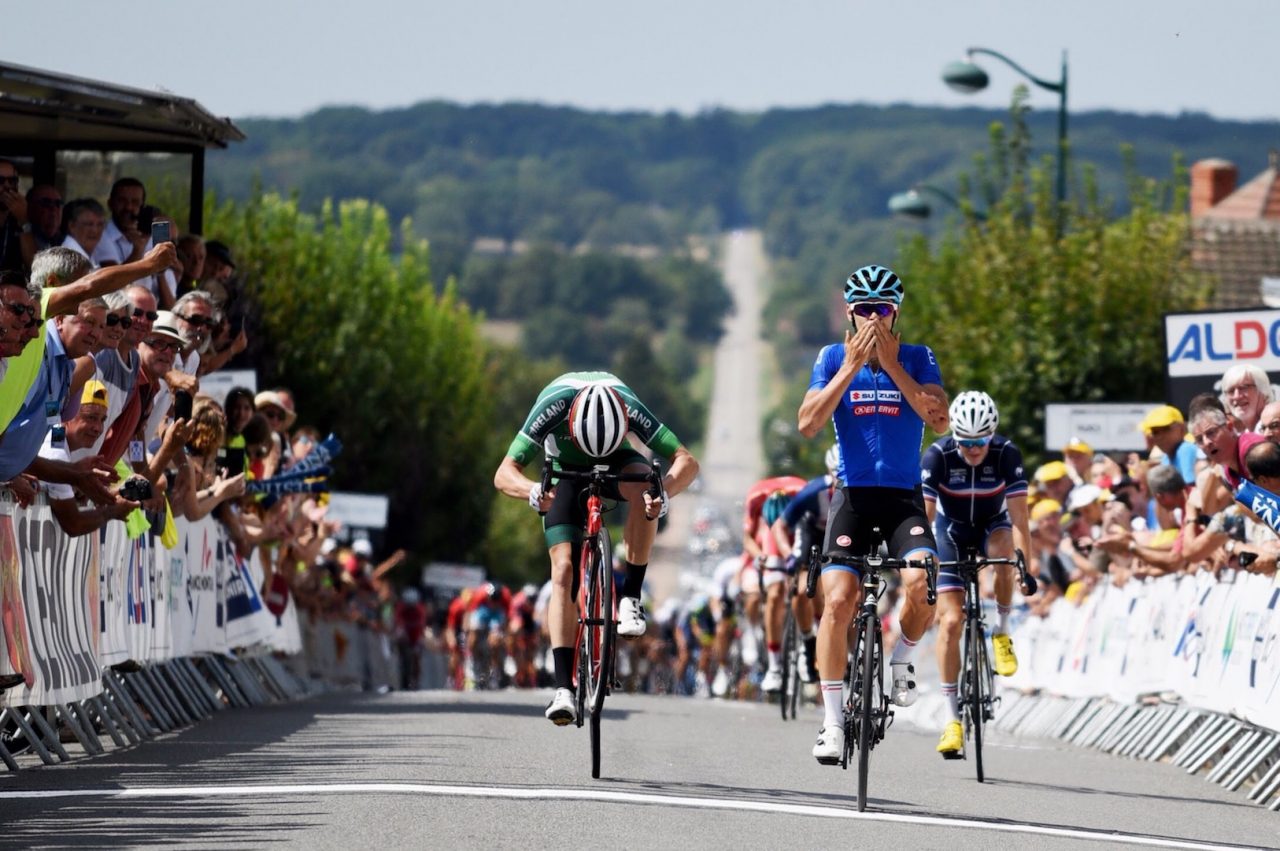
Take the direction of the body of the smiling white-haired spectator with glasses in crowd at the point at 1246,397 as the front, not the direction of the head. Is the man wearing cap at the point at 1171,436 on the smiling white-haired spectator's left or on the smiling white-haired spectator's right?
on the smiling white-haired spectator's right

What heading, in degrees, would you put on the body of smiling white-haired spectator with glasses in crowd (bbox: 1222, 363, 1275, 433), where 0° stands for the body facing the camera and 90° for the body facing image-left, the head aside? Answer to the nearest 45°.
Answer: approximately 45°

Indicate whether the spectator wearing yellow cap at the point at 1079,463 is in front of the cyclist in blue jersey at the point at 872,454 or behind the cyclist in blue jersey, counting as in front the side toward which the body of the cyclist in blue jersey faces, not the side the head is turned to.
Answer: behind

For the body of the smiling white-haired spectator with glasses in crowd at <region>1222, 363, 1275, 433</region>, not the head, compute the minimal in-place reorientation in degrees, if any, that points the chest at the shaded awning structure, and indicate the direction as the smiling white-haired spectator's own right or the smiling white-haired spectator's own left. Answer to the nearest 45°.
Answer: approximately 45° to the smiling white-haired spectator's own right

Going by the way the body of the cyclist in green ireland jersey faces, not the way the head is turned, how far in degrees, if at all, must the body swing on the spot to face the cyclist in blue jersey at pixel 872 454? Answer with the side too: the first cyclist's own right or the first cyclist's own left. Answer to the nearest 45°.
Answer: approximately 90° to the first cyclist's own left

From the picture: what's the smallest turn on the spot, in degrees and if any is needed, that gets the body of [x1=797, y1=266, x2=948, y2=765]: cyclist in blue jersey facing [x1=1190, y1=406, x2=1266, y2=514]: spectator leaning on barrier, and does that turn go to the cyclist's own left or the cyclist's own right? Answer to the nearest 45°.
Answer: approximately 135° to the cyclist's own left
